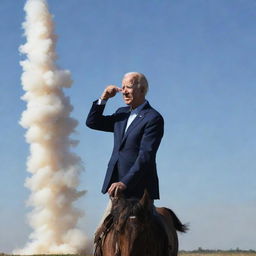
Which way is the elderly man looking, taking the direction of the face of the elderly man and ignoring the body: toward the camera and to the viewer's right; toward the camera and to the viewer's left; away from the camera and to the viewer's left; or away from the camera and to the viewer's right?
toward the camera and to the viewer's left

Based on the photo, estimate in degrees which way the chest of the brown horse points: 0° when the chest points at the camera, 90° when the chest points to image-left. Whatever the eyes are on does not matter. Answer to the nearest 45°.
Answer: approximately 45°

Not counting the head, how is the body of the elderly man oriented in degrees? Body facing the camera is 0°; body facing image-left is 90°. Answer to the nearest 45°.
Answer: approximately 45°
